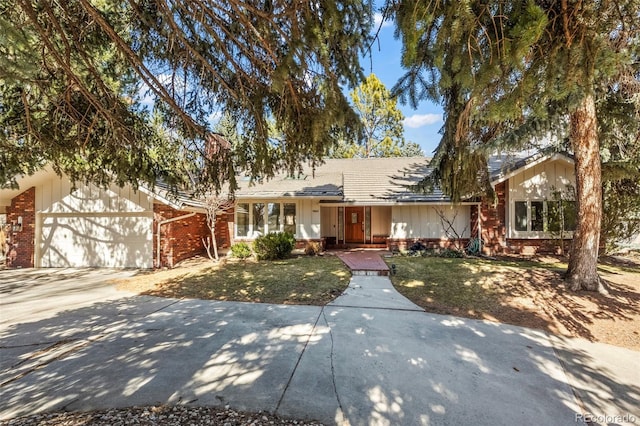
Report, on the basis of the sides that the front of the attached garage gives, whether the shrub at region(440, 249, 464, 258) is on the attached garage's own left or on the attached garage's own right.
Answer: on the attached garage's own left

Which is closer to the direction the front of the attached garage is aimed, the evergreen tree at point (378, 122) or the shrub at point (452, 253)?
the shrub

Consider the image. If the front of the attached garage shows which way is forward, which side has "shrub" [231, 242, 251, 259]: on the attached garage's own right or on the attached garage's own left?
on the attached garage's own left

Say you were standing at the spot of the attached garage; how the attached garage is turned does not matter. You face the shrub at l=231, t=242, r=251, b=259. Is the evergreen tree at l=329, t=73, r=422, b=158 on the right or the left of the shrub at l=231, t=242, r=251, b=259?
left

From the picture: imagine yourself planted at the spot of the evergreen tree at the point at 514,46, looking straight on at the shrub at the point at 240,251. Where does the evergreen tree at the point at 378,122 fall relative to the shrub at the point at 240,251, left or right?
right

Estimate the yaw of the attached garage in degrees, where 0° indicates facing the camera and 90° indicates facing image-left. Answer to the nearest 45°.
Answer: approximately 0°

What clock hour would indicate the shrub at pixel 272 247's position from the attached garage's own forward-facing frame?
The shrub is roughly at 10 o'clock from the attached garage.

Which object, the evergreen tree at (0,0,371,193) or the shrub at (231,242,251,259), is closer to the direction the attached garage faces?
the evergreen tree

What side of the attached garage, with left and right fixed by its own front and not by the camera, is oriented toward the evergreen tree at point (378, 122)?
left
